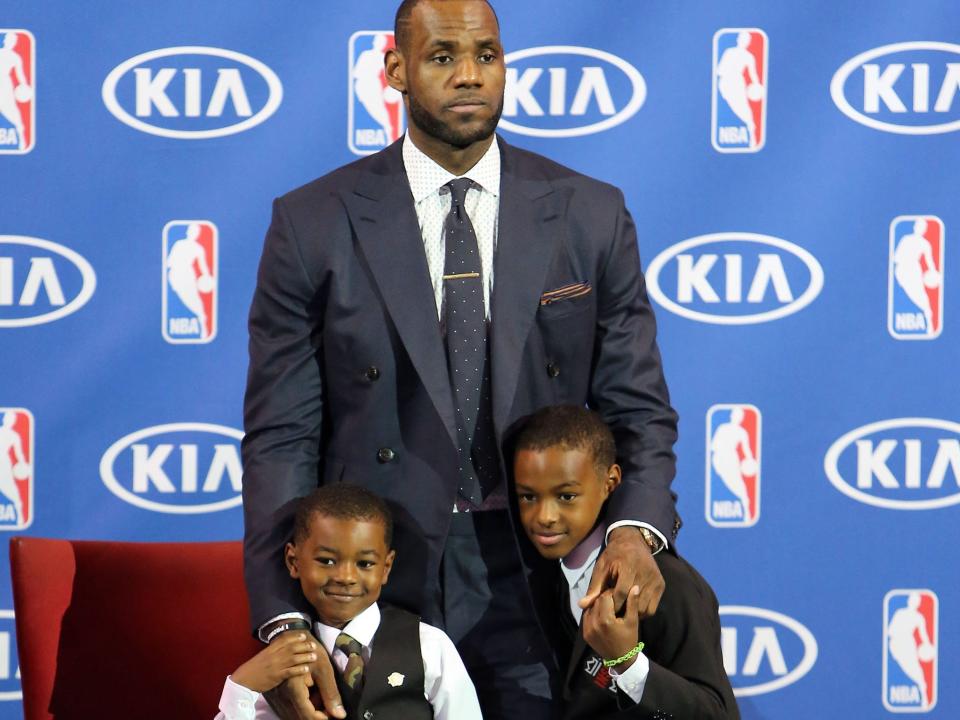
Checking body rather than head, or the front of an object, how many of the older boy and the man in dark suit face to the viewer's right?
0

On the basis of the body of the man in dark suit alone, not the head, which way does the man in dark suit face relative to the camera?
toward the camera

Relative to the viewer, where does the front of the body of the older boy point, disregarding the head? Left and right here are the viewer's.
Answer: facing the viewer and to the left of the viewer
